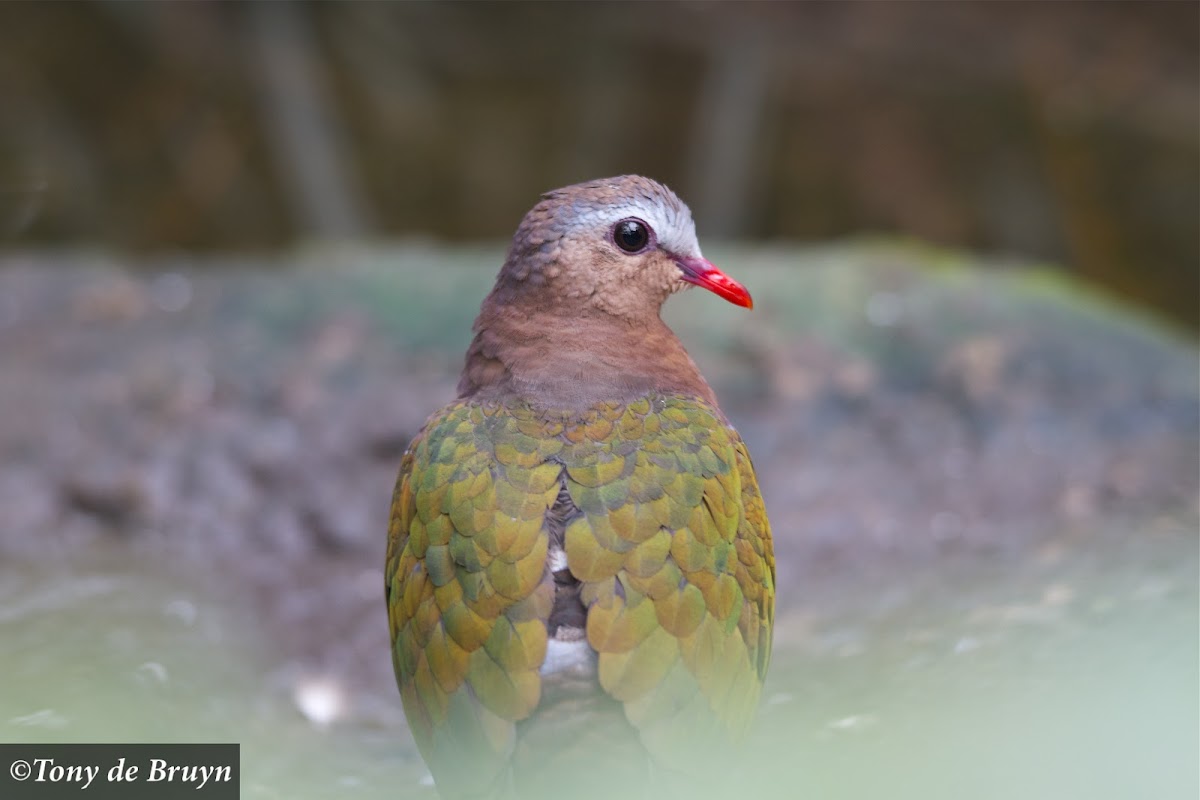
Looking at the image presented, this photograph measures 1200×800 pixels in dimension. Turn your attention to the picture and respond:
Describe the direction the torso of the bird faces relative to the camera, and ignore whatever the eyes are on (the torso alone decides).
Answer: away from the camera
